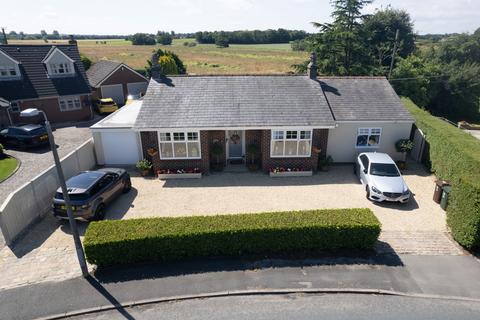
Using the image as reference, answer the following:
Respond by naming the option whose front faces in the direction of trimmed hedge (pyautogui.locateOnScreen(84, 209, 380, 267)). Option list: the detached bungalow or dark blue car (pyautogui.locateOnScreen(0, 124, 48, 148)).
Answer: the detached bungalow

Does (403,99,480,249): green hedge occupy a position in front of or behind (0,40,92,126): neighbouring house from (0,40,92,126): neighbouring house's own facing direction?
in front

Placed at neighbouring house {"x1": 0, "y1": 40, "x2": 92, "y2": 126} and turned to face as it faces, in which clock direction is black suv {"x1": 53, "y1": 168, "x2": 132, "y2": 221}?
The black suv is roughly at 12 o'clock from the neighbouring house.

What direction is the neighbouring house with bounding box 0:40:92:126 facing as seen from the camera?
toward the camera

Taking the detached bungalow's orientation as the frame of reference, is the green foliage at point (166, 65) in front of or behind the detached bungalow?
behind

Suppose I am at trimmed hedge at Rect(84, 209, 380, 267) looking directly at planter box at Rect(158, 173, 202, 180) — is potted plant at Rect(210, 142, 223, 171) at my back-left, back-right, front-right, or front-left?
front-right

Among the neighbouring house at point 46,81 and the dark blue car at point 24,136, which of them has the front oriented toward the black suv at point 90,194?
the neighbouring house

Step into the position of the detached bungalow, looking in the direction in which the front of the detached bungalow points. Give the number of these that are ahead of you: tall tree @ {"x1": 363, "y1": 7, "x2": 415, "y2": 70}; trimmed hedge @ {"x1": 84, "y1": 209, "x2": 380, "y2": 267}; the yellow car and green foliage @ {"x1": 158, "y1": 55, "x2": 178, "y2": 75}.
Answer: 1

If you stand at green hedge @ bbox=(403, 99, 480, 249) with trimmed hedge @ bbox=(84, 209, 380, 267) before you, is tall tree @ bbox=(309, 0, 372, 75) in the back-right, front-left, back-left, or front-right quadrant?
back-right

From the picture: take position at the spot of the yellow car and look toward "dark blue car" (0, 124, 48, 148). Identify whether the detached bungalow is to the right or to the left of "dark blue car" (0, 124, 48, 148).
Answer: left

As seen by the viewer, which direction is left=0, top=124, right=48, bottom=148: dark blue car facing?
to the viewer's left

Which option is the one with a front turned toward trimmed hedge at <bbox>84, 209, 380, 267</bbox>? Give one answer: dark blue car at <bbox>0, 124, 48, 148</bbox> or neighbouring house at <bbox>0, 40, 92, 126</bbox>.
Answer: the neighbouring house

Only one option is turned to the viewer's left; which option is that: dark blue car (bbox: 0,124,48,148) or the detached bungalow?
the dark blue car

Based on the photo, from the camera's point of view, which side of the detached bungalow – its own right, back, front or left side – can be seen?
front

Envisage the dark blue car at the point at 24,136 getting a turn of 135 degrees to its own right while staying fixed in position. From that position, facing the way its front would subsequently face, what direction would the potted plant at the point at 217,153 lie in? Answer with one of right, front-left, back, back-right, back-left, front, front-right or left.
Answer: right

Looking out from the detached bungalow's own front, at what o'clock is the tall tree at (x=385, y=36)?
The tall tree is roughly at 7 o'clock from the detached bungalow.
